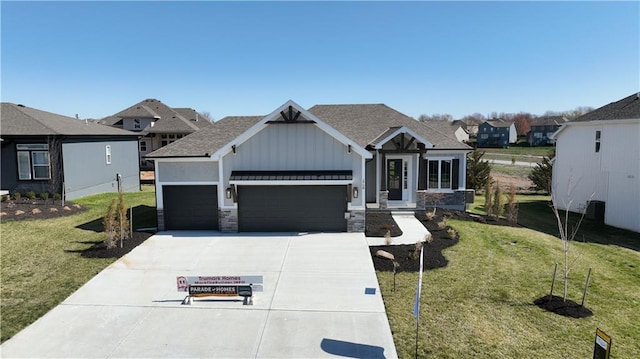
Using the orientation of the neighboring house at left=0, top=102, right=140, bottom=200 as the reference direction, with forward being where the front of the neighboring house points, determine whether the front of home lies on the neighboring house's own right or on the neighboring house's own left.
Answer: on the neighboring house's own left

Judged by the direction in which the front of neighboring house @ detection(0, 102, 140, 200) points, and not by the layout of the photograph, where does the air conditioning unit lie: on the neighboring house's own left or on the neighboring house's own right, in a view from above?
on the neighboring house's own left

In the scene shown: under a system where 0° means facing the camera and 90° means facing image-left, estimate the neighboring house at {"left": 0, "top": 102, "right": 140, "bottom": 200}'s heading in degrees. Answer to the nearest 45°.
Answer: approximately 45°

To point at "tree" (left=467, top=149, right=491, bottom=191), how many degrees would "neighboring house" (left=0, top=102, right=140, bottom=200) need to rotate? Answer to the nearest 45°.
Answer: approximately 135° to its left

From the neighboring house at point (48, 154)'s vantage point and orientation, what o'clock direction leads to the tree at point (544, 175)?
The tree is roughly at 8 o'clock from the neighboring house.

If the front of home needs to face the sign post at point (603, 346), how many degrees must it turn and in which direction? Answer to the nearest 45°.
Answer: approximately 45° to its left

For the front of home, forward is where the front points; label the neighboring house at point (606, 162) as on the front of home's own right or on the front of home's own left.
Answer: on the front of home's own left

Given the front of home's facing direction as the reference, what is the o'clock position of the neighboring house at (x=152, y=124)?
The neighboring house is roughly at 5 o'clock from the front of home.

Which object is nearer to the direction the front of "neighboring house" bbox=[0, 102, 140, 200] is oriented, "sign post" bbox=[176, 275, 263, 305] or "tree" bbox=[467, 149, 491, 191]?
the sign post

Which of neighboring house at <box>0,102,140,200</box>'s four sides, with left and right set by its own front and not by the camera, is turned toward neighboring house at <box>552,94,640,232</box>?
left

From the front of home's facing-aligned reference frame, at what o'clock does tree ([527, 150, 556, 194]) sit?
The tree is roughly at 8 o'clock from the front of home.

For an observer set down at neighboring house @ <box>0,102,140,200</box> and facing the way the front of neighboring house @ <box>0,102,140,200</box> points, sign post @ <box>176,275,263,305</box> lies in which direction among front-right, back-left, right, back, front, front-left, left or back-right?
front-left
